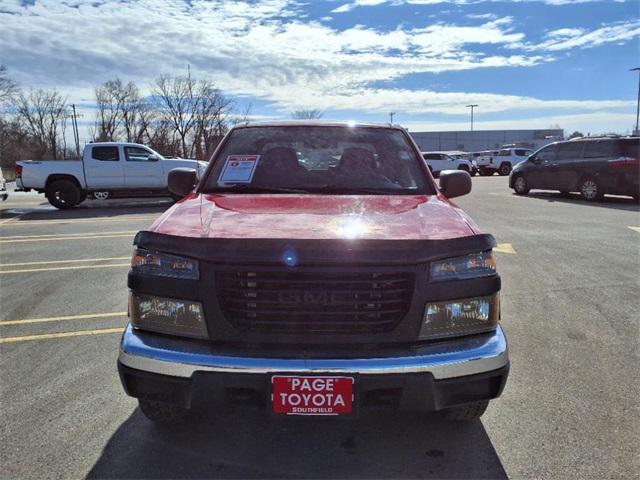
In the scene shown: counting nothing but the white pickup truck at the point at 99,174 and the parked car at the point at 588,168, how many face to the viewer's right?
1

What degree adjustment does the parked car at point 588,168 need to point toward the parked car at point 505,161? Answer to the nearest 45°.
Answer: approximately 45° to its right

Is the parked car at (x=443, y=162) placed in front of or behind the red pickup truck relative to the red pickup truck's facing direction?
behind

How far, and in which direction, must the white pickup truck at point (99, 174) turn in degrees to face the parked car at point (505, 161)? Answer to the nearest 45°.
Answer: approximately 45° to its left

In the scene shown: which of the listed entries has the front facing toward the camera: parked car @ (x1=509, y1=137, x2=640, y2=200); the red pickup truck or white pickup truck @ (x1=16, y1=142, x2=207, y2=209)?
the red pickup truck

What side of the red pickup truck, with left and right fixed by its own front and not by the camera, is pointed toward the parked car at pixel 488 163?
back

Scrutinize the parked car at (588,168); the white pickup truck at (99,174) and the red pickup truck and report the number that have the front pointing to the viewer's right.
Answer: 1

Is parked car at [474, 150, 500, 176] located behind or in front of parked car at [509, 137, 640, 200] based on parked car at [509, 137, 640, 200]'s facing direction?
in front

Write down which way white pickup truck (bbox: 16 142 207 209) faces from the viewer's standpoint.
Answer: facing to the right of the viewer

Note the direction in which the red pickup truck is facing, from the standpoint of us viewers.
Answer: facing the viewer

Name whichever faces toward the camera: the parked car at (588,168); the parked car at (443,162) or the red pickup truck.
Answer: the red pickup truck
